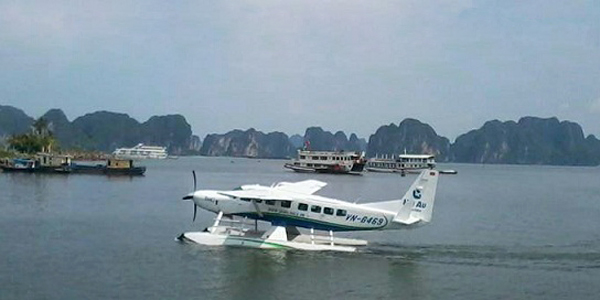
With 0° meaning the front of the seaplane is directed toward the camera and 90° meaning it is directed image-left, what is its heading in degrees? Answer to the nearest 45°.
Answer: approximately 90°
